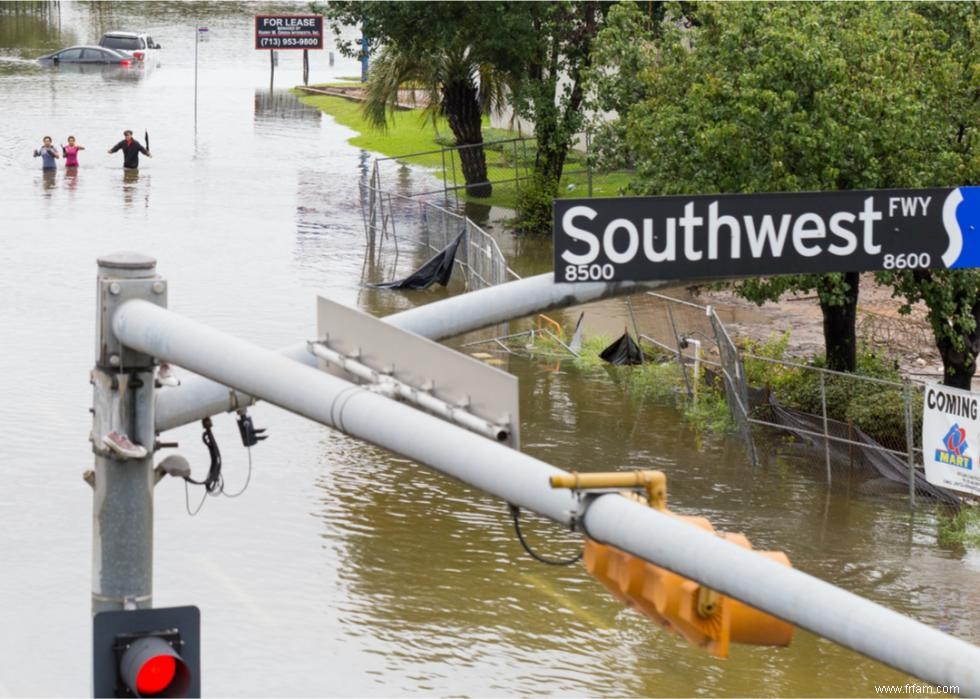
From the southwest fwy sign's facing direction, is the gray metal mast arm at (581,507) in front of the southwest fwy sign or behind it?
in front

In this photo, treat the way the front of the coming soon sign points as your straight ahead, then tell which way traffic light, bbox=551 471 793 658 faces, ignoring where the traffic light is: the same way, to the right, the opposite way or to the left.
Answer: the opposite way

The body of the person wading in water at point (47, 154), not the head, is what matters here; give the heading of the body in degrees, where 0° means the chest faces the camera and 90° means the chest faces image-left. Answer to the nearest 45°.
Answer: approximately 0°

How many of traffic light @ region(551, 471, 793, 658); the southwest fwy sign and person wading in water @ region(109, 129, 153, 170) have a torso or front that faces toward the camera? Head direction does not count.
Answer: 2

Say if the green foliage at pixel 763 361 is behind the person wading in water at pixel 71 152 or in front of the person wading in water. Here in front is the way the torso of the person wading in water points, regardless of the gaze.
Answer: in front

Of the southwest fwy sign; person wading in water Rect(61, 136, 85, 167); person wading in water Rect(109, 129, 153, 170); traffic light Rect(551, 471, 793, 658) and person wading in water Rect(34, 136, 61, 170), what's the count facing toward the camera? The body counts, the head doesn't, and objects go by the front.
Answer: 4

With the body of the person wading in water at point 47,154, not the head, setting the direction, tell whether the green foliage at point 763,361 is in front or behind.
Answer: in front

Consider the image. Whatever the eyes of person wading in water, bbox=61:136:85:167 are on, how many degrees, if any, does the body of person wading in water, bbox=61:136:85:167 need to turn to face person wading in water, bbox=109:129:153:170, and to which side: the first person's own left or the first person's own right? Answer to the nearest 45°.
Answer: approximately 90° to the first person's own left

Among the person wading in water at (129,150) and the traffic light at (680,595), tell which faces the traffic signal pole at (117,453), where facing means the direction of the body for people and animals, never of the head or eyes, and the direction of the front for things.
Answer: the person wading in water

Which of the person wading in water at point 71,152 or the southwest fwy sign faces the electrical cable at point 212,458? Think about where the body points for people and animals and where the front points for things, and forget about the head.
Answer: the person wading in water

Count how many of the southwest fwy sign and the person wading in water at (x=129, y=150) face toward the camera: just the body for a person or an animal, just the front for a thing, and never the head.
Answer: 2

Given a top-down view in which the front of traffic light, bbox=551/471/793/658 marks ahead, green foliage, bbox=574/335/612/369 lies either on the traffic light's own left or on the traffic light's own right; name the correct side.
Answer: on the traffic light's own left

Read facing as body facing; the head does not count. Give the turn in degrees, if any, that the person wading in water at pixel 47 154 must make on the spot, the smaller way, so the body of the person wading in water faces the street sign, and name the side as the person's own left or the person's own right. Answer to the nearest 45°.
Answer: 0° — they already face it

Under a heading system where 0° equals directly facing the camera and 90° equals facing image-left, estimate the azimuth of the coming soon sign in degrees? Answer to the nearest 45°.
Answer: approximately 45°

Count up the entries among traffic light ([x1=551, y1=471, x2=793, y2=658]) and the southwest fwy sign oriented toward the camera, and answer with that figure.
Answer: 1
